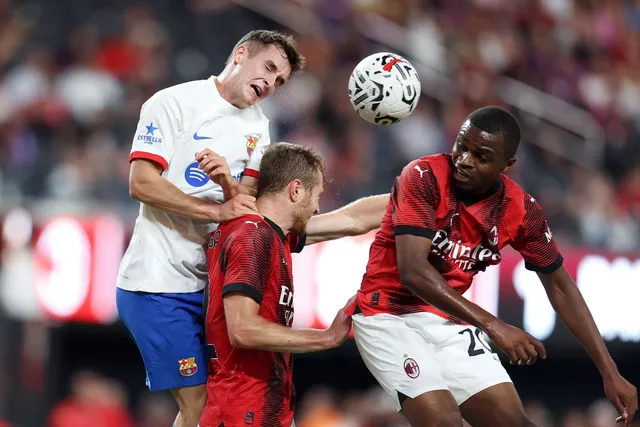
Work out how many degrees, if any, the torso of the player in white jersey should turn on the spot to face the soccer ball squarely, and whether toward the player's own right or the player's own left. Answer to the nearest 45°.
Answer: approximately 45° to the player's own left

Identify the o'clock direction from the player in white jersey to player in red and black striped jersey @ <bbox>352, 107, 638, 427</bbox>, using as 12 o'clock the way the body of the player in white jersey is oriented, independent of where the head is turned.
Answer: The player in red and black striped jersey is roughly at 11 o'clock from the player in white jersey.

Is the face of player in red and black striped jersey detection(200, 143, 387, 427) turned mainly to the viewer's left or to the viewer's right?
to the viewer's right
